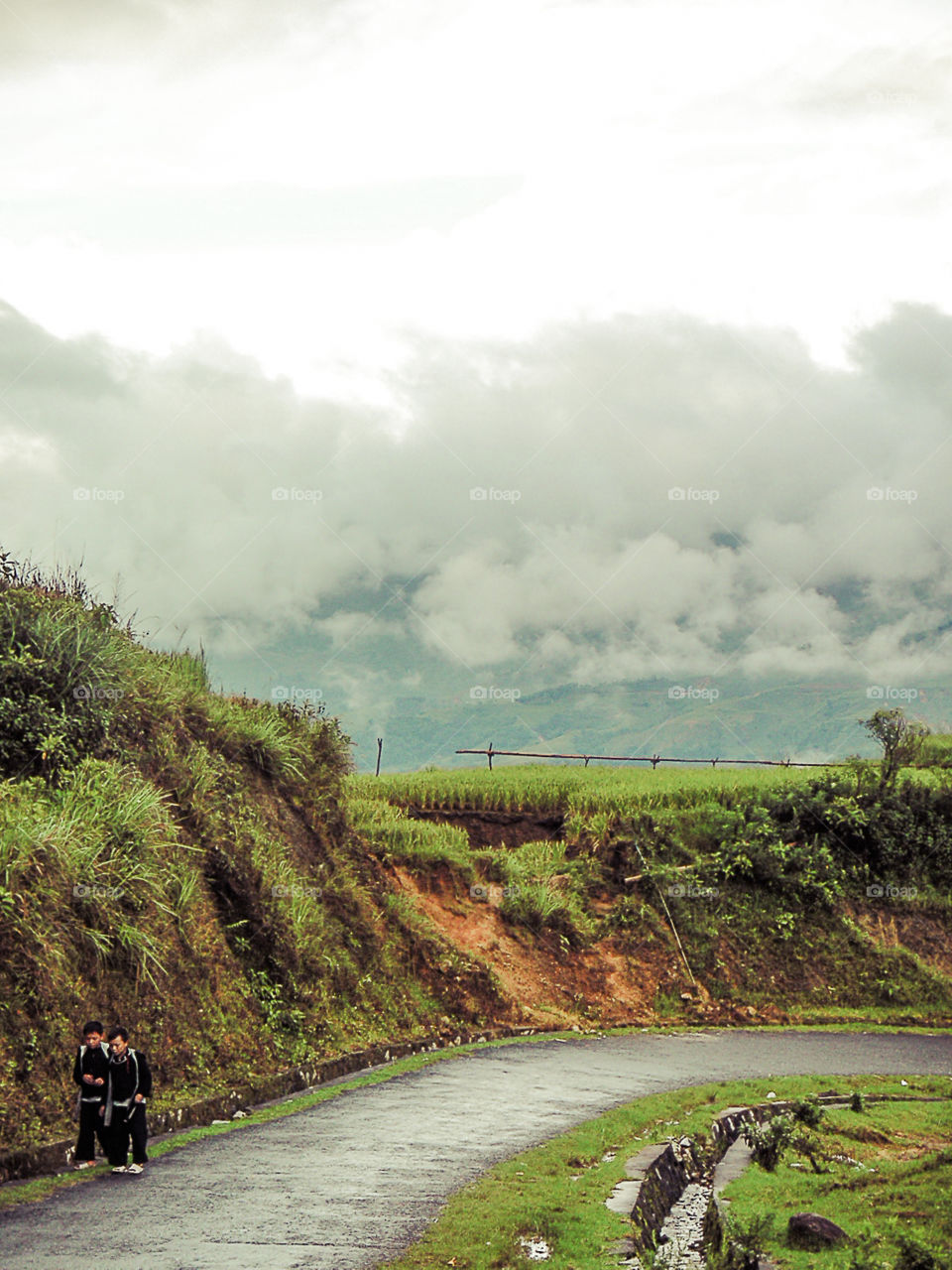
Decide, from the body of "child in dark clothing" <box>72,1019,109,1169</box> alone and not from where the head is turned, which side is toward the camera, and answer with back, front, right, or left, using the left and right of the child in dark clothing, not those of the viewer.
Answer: front

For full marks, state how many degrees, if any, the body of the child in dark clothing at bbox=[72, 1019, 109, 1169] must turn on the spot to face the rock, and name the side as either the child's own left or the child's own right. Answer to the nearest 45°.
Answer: approximately 45° to the child's own left

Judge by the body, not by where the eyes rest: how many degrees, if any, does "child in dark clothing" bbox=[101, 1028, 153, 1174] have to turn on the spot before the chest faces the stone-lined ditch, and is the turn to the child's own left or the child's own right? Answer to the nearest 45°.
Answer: approximately 135° to the child's own left

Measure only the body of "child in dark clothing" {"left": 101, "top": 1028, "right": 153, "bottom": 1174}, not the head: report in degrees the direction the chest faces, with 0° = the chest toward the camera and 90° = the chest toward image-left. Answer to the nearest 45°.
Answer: approximately 45°

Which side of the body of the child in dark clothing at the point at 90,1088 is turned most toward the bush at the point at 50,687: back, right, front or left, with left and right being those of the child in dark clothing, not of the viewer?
back

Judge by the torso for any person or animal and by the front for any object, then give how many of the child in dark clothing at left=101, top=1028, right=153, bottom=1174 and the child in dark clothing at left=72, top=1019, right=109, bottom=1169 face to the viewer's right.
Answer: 0

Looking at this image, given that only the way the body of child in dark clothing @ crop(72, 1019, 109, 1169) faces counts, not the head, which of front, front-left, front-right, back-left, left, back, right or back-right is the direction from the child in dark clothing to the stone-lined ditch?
left

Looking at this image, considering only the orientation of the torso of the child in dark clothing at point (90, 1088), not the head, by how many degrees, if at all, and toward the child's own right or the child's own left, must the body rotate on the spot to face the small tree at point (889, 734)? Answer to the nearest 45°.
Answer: approximately 135° to the child's own left

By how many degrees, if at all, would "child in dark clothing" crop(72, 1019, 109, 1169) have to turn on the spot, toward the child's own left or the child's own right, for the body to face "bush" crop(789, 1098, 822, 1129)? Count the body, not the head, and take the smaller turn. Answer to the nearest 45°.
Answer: approximately 90° to the child's own left

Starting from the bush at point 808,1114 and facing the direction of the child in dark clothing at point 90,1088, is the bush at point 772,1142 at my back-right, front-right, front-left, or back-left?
front-left
